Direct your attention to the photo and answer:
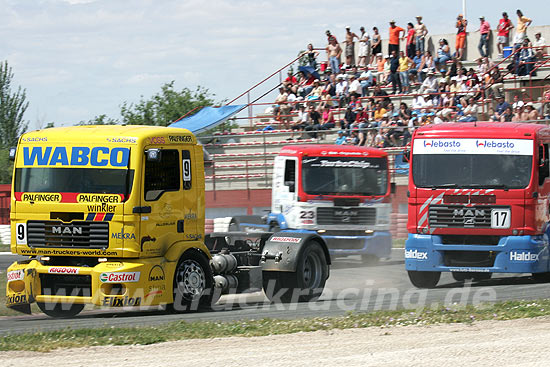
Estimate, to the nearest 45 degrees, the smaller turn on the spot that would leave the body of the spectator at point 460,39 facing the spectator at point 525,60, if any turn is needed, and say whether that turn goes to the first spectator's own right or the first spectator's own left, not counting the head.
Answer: approximately 90° to the first spectator's own left

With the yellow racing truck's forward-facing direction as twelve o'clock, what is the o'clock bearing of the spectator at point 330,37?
The spectator is roughly at 5 o'clock from the yellow racing truck.

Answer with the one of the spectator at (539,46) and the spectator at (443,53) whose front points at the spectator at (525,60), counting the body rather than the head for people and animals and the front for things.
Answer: the spectator at (539,46)

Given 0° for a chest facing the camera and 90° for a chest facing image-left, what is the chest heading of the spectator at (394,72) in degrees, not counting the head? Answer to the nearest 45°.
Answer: approximately 45°

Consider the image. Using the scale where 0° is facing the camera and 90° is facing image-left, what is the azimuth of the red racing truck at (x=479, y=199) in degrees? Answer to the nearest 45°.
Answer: approximately 0°

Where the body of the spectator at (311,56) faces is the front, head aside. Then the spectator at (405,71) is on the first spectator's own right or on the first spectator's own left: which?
on the first spectator's own left

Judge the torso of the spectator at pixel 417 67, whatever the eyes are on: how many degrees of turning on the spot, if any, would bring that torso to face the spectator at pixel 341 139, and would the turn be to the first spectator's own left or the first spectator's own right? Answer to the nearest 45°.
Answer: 0° — they already face them

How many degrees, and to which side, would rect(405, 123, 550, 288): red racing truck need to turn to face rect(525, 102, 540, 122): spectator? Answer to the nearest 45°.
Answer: approximately 180°

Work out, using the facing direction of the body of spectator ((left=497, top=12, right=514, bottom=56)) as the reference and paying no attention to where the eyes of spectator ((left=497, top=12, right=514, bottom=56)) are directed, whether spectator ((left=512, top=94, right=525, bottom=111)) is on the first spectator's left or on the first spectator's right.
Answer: on the first spectator's left

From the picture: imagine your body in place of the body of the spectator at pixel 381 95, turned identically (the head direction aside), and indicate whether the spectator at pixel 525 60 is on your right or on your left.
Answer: on your left

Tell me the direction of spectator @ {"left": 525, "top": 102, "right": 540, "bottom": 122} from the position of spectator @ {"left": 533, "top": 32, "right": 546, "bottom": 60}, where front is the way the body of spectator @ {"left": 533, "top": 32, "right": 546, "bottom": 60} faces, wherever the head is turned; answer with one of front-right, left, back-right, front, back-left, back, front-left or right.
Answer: front-left

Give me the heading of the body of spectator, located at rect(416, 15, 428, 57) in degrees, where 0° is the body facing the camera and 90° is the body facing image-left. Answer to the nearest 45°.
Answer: approximately 45°
